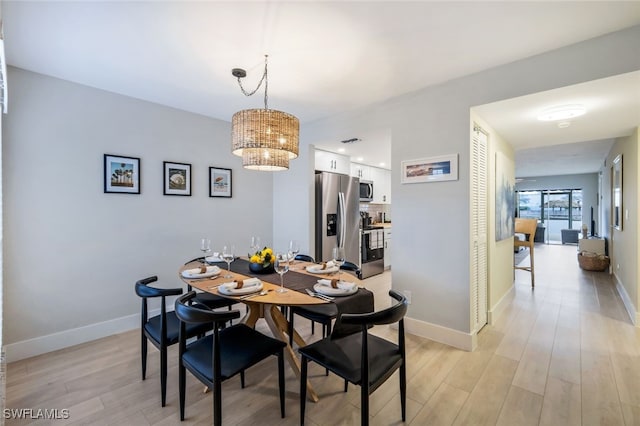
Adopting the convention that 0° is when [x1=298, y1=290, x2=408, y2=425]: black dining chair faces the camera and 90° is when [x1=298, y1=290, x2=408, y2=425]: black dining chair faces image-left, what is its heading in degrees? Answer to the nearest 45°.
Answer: approximately 135°

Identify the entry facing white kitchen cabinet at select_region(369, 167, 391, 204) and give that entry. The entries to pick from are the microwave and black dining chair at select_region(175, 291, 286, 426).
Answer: the black dining chair

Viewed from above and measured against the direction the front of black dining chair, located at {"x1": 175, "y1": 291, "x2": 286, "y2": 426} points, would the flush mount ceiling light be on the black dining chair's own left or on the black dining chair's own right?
on the black dining chair's own right

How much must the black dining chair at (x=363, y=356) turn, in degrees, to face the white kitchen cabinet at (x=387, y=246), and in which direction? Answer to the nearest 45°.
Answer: approximately 45° to its right

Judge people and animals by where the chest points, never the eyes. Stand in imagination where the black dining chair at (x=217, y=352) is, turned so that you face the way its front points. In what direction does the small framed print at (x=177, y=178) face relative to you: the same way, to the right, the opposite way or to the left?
to the right

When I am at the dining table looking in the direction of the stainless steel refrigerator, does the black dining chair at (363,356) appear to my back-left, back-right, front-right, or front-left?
back-right

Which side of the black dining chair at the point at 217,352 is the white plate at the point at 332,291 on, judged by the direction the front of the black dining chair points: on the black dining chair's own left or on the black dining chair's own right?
on the black dining chair's own right

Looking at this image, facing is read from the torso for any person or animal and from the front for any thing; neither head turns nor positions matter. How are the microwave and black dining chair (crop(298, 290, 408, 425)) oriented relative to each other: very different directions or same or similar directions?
very different directions

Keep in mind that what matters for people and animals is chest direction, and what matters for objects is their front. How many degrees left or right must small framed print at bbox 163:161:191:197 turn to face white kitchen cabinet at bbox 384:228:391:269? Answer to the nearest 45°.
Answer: approximately 45° to its left
